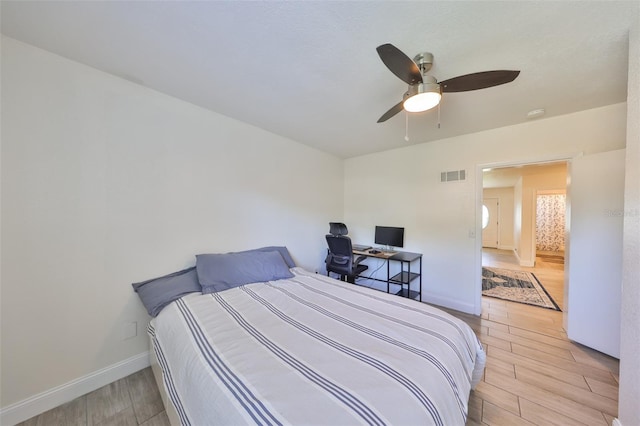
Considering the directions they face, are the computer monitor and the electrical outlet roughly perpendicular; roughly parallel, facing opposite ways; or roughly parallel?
roughly perpendicular

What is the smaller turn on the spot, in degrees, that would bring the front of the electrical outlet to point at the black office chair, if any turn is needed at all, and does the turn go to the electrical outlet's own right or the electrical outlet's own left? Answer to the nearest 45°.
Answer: approximately 45° to the electrical outlet's own left

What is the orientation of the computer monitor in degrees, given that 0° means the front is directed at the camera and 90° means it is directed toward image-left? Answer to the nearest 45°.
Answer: approximately 0°

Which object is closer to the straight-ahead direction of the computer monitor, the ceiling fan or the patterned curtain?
the ceiling fan

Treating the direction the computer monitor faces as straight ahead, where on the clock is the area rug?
The area rug is roughly at 8 o'clock from the computer monitor.

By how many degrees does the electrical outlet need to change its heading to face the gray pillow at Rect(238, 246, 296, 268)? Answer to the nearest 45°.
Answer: approximately 45° to its left

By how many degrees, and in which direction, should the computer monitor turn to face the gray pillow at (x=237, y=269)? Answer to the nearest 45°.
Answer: approximately 45° to its right

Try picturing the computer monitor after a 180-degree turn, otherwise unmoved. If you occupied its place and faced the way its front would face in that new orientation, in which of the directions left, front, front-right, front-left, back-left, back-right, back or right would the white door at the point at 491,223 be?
front-right

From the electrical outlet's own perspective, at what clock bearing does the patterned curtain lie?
The patterned curtain is roughly at 11 o'clock from the electrical outlet.
